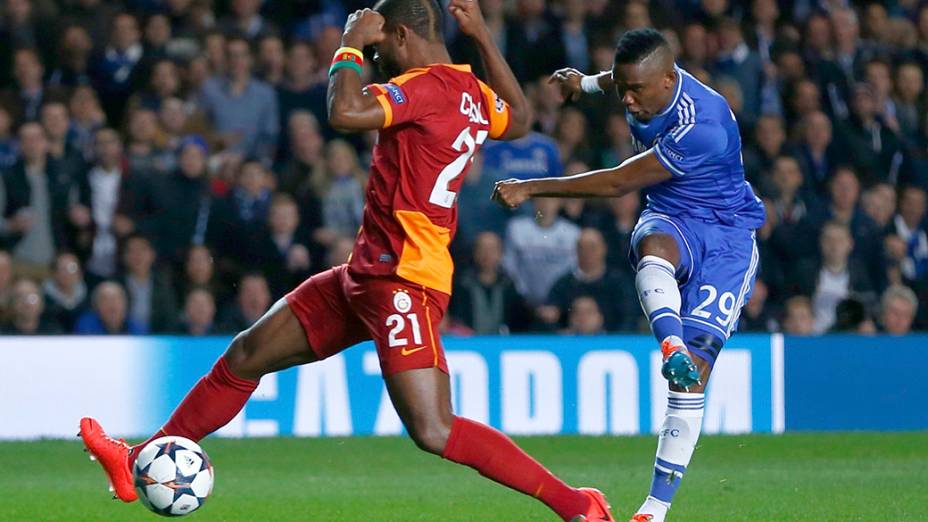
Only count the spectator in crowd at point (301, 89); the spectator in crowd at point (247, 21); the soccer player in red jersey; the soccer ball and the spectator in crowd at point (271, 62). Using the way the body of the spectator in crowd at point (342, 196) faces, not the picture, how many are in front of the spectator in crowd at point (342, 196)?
2

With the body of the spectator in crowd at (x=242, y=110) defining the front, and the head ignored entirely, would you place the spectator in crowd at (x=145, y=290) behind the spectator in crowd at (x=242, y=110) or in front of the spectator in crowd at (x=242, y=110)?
in front

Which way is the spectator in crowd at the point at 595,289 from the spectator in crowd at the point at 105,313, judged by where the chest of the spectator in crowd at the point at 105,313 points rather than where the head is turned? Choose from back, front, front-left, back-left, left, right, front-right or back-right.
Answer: left

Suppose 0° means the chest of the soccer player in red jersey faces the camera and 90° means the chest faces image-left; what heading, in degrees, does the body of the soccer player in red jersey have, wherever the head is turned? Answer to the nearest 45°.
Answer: approximately 135°

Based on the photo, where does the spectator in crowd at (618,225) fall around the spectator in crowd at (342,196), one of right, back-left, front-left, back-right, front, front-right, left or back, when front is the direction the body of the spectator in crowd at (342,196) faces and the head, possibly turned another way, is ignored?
left

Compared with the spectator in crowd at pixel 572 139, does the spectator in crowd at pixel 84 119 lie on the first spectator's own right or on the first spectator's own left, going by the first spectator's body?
on the first spectator's own right

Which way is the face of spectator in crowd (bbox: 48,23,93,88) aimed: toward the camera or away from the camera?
toward the camera

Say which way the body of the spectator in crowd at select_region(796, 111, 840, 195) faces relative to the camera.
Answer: toward the camera

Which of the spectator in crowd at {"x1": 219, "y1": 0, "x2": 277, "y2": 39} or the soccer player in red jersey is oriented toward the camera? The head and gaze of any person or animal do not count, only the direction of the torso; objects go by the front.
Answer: the spectator in crowd

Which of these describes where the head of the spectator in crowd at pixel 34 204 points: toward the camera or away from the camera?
toward the camera

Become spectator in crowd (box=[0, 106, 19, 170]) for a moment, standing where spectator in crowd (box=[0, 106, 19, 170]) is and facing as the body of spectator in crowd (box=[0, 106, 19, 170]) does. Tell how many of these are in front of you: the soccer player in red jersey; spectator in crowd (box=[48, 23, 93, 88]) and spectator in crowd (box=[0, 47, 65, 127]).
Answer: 1

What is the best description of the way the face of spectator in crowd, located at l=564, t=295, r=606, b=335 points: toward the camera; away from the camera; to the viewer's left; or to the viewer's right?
toward the camera

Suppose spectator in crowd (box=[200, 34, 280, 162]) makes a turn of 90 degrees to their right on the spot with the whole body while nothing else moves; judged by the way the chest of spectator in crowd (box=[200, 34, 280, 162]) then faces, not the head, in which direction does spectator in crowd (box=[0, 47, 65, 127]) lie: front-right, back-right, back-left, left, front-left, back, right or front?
front

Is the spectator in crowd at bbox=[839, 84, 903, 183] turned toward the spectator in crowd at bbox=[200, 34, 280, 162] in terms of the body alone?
no

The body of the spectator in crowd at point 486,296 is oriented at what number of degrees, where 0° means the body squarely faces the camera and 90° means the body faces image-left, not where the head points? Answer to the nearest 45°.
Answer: approximately 0°

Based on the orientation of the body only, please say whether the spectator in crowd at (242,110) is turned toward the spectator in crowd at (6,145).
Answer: no

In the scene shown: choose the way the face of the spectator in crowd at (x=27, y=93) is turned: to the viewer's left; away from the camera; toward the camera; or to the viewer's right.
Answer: toward the camera

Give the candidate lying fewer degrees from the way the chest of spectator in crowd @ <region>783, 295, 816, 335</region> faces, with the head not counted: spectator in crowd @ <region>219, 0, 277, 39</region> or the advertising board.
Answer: the advertising board

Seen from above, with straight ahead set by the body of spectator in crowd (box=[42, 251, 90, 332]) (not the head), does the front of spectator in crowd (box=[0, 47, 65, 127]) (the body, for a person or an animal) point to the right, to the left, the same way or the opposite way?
the same way

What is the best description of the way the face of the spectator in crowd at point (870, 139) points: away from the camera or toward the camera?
toward the camera

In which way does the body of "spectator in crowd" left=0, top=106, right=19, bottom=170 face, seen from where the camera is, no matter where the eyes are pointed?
toward the camera

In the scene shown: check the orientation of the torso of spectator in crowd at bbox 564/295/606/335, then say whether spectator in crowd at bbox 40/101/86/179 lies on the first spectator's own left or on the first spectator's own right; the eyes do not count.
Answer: on the first spectator's own right

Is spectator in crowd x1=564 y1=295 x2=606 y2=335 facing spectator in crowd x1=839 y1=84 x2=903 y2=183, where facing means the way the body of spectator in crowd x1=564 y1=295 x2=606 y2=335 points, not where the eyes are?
no
